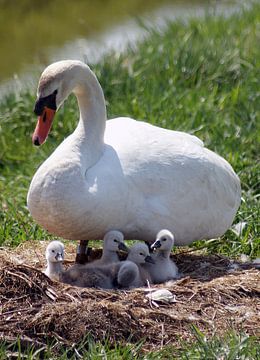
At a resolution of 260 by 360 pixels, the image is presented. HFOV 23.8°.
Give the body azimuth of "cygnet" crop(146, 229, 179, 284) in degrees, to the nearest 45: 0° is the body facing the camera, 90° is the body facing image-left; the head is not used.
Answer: approximately 45°

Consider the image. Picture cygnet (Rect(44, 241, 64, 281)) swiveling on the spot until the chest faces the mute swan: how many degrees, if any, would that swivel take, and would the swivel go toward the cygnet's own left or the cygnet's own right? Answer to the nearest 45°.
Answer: approximately 90° to the cygnet's own left

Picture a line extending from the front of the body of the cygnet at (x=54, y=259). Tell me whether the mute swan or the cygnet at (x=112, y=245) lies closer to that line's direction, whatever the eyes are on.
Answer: the cygnet

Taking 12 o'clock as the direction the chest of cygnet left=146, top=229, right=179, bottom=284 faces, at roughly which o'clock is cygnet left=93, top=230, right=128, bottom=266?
cygnet left=93, top=230, right=128, bottom=266 is roughly at 1 o'clock from cygnet left=146, top=229, right=179, bottom=284.

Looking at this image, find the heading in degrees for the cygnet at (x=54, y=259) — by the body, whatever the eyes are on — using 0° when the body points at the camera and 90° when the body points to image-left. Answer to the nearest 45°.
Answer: approximately 315°
